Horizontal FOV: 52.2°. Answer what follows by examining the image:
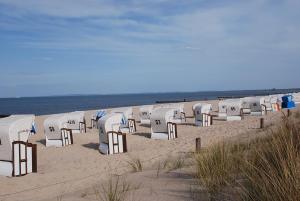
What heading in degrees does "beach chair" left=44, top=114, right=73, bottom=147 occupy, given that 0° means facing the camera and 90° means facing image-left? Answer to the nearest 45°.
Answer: approximately 225°

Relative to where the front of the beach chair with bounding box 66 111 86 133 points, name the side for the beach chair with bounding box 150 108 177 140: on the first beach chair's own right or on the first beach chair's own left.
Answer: on the first beach chair's own right

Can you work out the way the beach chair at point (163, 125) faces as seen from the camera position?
facing away from the viewer and to the right of the viewer

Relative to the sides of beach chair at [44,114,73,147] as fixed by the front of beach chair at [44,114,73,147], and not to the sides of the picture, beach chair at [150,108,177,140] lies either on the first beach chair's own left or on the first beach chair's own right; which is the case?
on the first beach chair's own right

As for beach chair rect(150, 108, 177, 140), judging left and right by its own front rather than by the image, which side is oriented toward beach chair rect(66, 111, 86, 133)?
left

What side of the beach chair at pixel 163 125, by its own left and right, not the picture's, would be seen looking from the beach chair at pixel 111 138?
back

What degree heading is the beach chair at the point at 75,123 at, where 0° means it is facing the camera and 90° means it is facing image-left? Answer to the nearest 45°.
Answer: approximately 225°

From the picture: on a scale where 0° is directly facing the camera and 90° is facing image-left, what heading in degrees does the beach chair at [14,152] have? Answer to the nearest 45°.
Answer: approximately 225°
